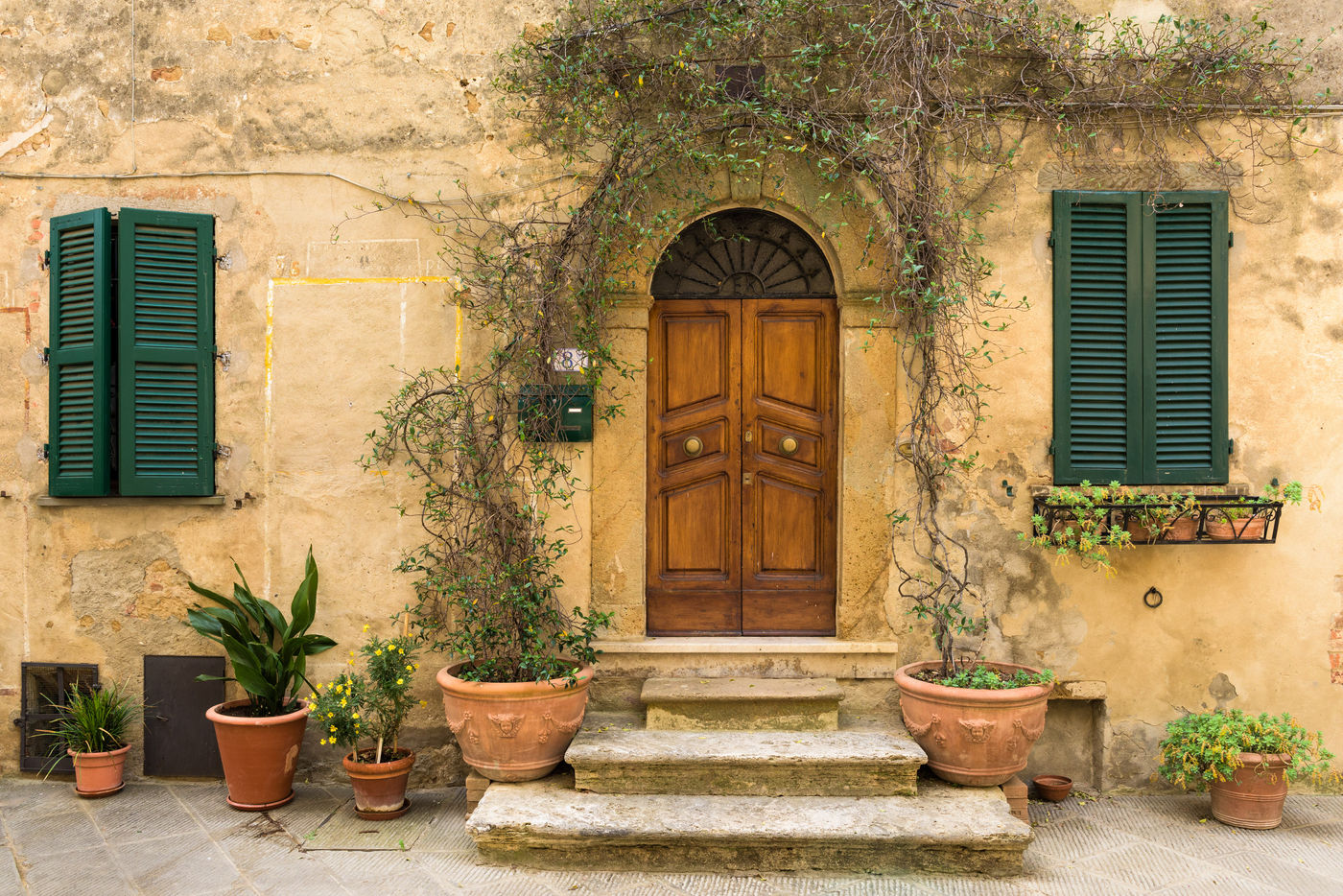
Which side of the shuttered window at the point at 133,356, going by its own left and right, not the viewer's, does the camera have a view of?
front

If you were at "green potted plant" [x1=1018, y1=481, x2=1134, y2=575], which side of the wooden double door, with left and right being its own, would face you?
left

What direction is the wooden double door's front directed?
toward the camera

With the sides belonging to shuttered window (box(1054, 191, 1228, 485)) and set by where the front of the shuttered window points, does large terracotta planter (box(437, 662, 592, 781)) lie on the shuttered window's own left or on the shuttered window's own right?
on the shuttered window's own right

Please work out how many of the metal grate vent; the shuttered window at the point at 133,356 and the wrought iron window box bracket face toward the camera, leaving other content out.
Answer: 3

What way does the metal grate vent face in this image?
toward the camera

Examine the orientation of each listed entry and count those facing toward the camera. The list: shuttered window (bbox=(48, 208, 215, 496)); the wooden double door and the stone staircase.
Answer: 3

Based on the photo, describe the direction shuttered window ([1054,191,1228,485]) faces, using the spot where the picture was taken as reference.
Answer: facing the viewer

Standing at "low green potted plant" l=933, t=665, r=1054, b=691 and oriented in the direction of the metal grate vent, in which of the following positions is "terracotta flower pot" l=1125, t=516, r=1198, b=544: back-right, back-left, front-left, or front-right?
back-right

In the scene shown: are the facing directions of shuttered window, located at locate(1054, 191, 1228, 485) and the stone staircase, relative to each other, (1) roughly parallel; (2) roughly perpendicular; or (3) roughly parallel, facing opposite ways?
roughly parallel

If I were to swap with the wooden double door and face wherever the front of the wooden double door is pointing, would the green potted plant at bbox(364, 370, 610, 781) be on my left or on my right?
on my right
